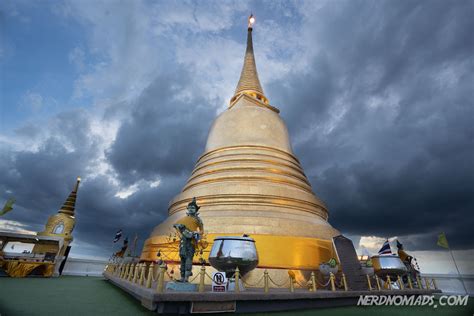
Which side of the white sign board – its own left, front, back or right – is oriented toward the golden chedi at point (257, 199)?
back

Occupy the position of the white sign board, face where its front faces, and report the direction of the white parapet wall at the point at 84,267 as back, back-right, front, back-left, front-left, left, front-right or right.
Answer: back-right

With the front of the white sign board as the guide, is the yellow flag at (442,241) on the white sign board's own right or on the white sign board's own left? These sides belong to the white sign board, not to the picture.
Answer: on the white sign board's own left

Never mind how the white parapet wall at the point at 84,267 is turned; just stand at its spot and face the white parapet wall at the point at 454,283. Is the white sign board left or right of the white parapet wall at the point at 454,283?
right

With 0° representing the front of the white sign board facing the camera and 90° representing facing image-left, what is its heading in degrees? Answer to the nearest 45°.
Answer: approximately 0°

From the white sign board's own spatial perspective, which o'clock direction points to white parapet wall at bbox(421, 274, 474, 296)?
The white parapet wall is roughly at 8 o'clock from the white sign board.

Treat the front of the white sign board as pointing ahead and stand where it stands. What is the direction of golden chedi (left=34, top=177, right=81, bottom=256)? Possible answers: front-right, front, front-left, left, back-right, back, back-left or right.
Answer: back-right

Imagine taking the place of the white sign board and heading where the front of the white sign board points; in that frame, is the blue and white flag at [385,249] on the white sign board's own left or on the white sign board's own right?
on the white sign board's own left
